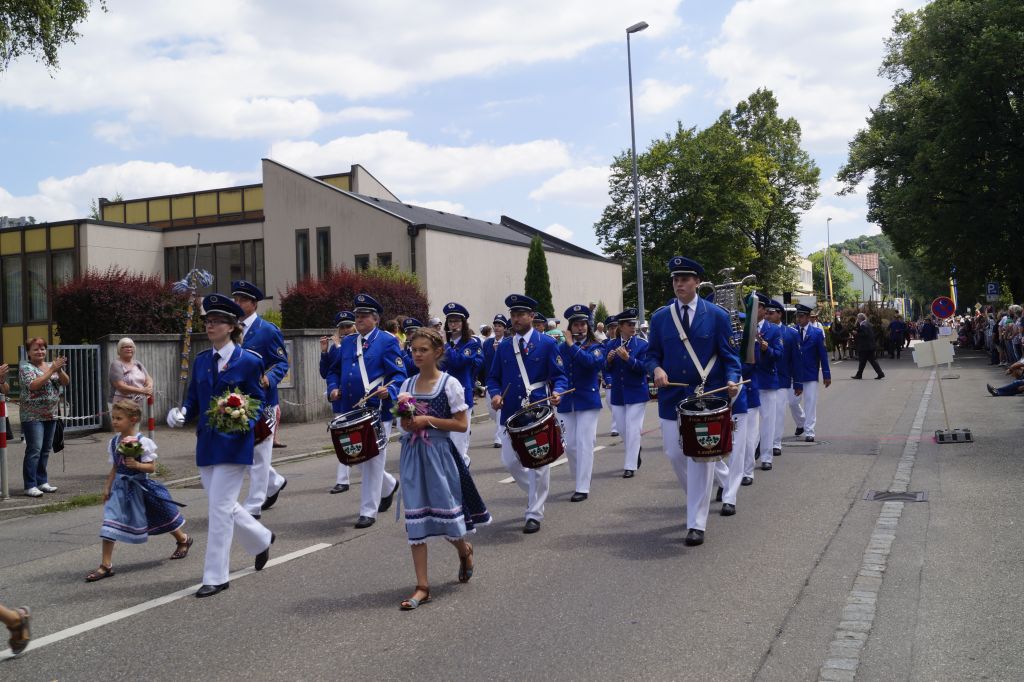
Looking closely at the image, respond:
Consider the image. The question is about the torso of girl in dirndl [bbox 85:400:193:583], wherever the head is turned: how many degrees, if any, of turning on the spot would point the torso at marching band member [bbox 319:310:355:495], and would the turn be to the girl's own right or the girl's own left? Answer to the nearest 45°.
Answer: approximately 180°

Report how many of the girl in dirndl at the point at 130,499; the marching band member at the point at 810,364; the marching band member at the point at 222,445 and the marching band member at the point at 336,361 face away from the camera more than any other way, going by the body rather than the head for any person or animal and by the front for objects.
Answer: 0

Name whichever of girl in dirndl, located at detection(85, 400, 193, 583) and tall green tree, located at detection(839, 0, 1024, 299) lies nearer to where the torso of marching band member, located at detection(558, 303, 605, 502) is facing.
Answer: the girl in dirndl

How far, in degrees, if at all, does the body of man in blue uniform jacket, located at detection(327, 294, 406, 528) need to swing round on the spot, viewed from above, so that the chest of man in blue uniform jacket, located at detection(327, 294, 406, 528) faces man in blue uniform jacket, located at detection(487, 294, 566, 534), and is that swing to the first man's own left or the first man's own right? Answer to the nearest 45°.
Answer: approximately 90° to the first man's own left

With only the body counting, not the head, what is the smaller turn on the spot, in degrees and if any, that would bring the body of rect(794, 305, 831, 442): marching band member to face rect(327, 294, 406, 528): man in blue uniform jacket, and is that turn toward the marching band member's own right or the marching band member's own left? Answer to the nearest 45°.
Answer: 0° — they already face them

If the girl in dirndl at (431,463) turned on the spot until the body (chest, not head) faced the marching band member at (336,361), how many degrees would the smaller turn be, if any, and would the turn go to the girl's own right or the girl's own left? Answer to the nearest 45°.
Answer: approximately 135° to the girl's own right

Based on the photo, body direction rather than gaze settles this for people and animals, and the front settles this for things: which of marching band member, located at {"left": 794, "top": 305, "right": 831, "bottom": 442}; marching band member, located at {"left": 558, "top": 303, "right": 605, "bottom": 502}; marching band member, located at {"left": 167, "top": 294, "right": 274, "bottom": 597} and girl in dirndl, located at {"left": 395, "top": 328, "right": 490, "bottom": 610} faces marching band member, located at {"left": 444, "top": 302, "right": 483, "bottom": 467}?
marching band member, located at {"left": 794, "top": 305, "right": 831, "bottom": 442}

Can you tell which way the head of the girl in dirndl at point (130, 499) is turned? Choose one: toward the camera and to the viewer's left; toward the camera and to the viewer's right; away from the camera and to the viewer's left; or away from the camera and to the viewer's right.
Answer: toward the camera and to the viewer's left

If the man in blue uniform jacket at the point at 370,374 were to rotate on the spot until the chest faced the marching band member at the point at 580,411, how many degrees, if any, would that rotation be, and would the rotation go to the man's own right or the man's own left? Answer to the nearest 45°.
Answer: approximately 135° to the man's own left

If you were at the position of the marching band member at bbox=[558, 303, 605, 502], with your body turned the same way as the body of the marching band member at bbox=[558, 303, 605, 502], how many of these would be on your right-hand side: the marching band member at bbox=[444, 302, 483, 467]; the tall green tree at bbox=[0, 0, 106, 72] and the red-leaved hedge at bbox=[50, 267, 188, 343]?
3

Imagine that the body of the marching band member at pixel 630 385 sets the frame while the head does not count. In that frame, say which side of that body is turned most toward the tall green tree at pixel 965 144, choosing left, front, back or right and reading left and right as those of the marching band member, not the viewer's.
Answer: back

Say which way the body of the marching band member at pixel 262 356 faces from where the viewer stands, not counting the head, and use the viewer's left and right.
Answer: facing the viewer and to the left of the viewer

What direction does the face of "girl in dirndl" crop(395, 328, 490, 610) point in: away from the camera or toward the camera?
toward the camera

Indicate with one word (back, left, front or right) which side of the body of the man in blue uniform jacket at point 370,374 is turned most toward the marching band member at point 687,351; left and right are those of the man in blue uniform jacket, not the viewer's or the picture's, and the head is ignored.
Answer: left

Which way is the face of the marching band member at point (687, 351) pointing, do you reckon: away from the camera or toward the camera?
toward the camera

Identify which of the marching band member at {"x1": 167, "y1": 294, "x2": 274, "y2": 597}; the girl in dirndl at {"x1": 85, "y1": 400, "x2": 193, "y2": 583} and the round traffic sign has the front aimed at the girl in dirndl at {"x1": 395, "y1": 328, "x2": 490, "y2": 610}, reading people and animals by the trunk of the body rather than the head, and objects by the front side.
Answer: the round traffic sign

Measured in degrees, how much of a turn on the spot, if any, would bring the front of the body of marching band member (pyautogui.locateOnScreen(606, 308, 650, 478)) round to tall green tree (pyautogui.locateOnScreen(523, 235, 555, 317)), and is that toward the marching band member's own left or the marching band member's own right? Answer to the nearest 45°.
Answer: approximately 135° to the marching band member's own right
